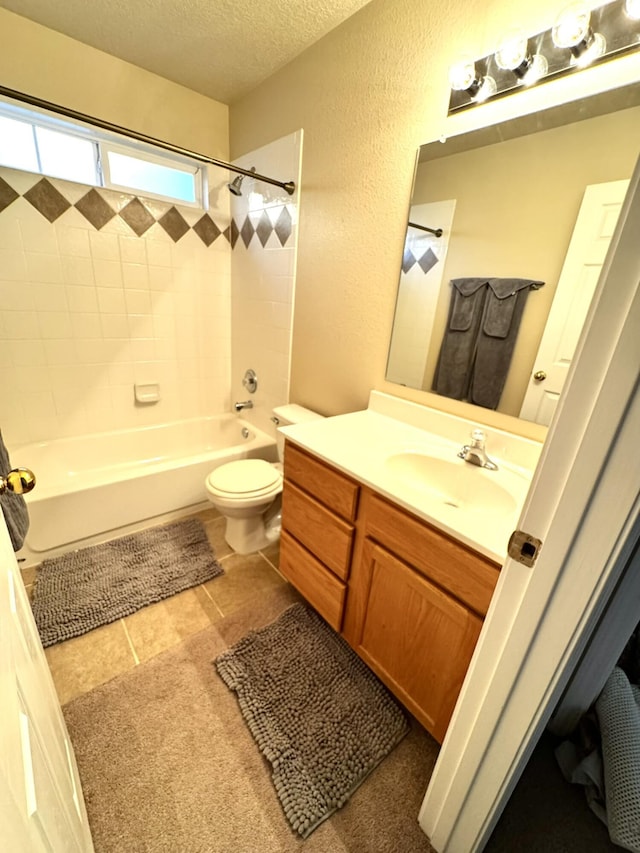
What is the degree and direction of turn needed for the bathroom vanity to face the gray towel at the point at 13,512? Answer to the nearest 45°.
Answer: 0° — it already faces it

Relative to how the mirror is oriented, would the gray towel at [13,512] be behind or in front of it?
in front

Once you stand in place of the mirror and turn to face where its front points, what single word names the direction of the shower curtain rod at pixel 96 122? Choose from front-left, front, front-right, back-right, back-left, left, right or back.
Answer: front-right

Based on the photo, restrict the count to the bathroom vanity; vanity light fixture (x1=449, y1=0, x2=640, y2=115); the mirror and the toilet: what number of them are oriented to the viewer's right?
0

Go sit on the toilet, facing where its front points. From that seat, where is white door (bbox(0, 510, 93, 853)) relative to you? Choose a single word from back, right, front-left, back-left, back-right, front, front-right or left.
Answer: front-left

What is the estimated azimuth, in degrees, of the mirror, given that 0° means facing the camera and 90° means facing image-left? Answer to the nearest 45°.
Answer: approximately 45°

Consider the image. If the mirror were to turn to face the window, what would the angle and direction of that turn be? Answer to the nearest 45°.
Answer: approximately 45° to its right

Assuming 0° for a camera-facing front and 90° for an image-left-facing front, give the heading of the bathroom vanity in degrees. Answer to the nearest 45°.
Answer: approximately 45°

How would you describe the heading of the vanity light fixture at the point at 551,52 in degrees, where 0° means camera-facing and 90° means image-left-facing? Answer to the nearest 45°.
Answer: approximately 45°

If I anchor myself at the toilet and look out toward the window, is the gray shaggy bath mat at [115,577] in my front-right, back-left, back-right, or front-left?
front-left

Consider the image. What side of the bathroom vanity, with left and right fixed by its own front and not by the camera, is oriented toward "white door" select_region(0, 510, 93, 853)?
front

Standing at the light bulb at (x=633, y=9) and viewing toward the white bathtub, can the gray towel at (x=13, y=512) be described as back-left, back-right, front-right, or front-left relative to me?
front-left
